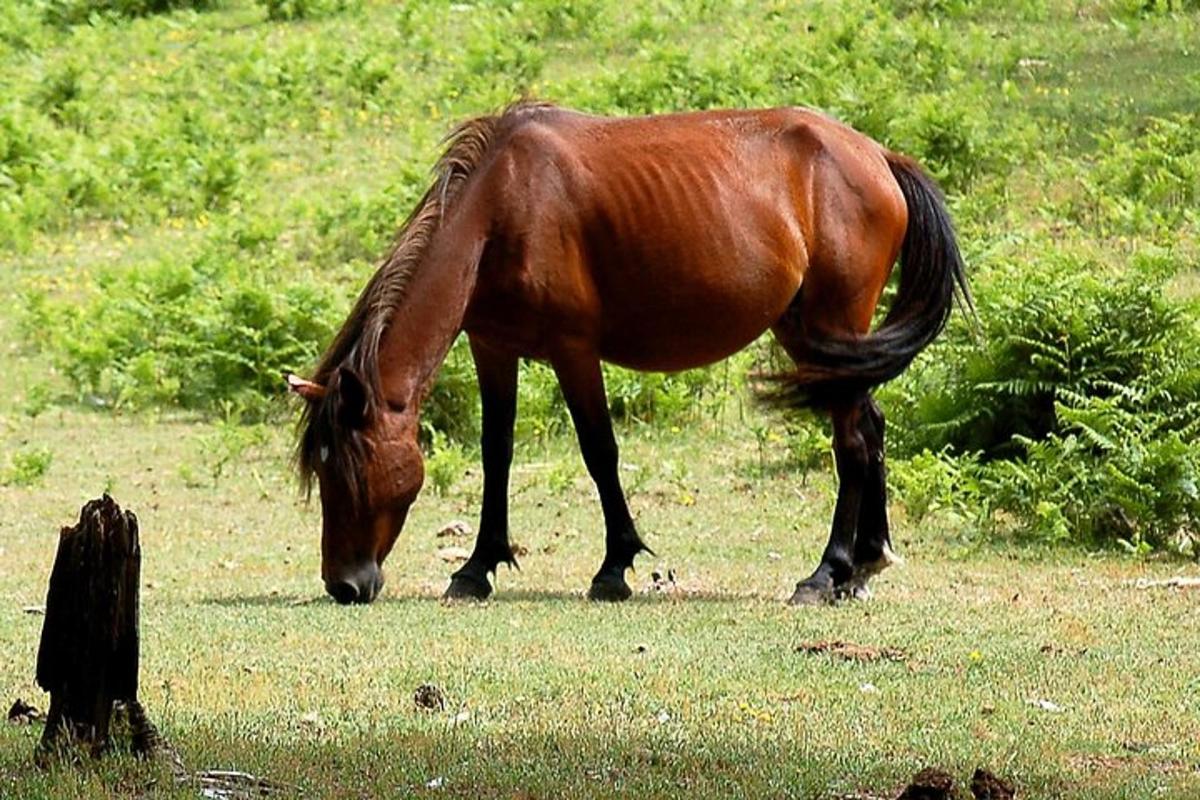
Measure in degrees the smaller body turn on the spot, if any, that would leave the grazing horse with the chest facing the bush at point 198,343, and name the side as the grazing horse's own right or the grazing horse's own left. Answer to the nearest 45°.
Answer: approximately 45° to the grazing horse's own right

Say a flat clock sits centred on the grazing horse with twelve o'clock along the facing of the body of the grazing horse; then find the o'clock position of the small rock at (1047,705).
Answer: The small rock is roughly at 8 o'clock from the grazing horse.

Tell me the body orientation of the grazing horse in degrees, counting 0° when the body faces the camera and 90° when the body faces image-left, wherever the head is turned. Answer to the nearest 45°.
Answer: approximately 90°

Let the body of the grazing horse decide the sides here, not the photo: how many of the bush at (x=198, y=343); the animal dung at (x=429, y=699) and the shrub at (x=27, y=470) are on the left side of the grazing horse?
1

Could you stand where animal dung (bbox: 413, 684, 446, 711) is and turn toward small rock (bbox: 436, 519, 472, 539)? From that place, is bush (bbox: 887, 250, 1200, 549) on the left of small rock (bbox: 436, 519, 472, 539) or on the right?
right

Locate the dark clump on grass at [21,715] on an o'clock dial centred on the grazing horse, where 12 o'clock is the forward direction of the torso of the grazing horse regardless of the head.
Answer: The dark clump on grass is roughly at 10 o'clock from the grazing horse.
